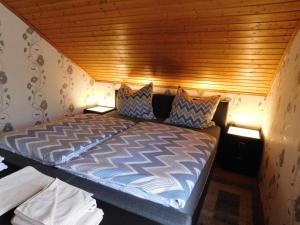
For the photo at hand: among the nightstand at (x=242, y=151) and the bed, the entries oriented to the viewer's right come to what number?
0

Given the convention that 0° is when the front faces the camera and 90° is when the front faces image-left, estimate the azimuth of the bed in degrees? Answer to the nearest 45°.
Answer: approximately 45°

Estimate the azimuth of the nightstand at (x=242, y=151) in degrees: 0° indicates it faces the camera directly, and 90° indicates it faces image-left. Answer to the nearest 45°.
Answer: approximately 0°

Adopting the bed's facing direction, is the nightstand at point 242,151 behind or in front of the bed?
behind
